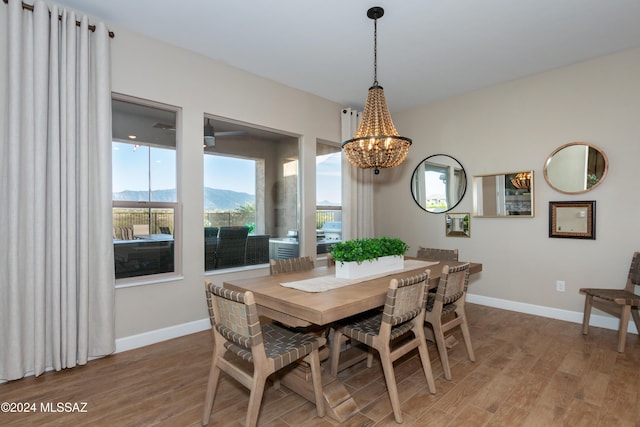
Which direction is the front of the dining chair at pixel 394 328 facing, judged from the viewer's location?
facing away from the viewer and to the left of the viewer

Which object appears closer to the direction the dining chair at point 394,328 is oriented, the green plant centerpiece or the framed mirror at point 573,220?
the green plant centerpiece

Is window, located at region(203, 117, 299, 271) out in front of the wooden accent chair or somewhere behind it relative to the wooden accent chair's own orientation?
in front

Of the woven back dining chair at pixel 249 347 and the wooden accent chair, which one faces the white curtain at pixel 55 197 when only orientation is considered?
the wooden accent chair

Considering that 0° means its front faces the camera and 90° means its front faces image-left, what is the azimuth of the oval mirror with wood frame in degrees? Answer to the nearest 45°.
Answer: approximately 0°

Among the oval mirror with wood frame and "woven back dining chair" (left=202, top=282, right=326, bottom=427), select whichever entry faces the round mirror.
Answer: the woven back dining chair

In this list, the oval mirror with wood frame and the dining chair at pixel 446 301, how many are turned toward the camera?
1

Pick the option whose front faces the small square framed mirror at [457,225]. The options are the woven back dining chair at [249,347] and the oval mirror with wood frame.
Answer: the woven back dining chair

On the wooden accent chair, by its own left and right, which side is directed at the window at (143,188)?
front

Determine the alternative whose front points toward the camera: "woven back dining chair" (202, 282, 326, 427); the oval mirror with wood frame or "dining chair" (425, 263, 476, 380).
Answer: the oval mirror with wood frame

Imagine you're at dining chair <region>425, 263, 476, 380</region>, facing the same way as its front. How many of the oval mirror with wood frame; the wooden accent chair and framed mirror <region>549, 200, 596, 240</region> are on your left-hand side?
0

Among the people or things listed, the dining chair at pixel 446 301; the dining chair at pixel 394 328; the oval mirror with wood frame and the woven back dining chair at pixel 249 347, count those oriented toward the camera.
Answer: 1

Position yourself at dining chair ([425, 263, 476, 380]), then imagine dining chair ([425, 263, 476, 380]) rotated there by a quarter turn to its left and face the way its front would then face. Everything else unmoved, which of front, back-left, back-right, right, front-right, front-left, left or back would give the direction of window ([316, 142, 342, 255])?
right

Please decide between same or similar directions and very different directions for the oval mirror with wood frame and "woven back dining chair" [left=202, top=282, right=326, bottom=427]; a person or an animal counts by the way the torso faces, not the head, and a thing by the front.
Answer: very different directions

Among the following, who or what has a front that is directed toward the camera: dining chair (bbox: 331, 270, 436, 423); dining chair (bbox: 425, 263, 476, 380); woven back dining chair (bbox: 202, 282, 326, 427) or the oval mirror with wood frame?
the oval mirror with wood frame

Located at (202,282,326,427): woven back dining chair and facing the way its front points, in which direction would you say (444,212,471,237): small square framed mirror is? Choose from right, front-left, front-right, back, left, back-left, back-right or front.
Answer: front

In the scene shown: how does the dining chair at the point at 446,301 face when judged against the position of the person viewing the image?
facing away from the viewer and to the left of the viewer

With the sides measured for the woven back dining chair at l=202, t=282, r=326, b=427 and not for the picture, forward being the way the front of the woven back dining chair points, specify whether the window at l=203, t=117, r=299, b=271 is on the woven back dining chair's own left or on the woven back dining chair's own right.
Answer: on the woven back dining chair's own left

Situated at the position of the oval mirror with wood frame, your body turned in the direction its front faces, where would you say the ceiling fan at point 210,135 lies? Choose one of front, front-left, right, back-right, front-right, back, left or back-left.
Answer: front-right

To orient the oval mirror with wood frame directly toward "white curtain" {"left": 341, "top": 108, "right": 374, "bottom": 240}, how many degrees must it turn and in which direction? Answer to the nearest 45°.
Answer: approximately 90° to its right
